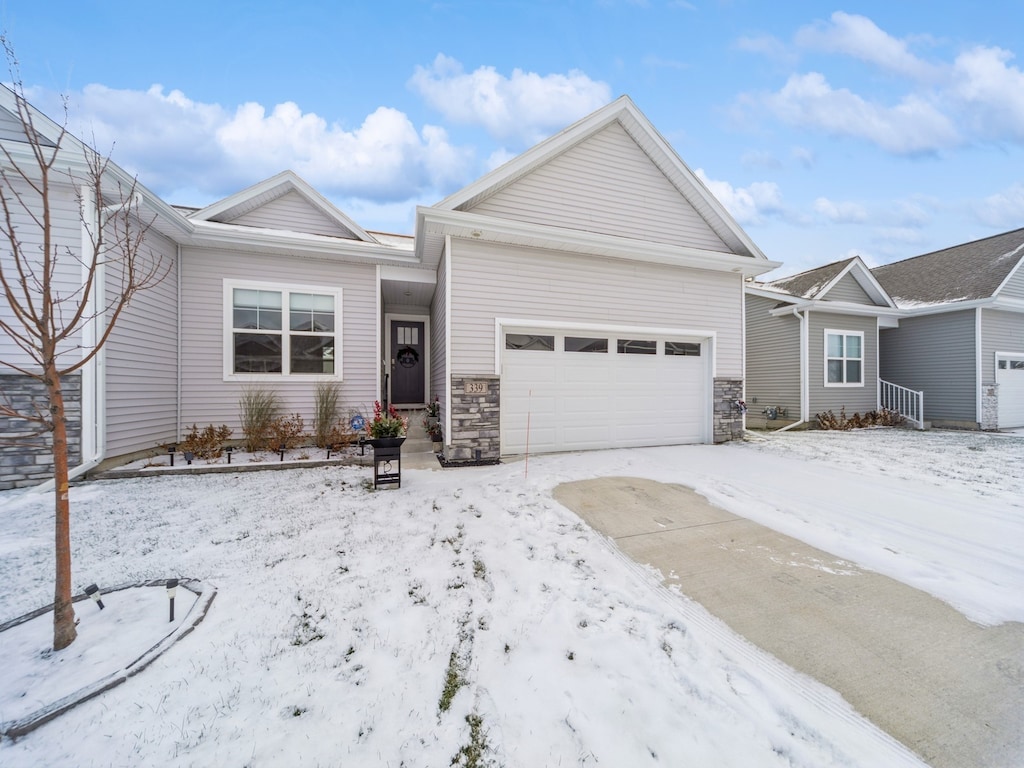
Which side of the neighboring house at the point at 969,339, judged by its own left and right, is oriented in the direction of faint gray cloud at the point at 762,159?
back

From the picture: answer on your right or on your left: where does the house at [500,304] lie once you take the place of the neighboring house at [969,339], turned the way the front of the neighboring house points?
on your right

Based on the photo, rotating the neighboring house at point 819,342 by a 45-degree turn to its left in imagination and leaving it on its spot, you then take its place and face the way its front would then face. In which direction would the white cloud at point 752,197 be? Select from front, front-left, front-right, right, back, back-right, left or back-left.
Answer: left

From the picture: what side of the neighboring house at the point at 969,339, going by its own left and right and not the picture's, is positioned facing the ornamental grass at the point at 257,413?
right

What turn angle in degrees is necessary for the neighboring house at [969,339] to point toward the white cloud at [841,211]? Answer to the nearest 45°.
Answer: approximately 135° to its left

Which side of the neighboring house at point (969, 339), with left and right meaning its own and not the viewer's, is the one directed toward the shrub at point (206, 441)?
right

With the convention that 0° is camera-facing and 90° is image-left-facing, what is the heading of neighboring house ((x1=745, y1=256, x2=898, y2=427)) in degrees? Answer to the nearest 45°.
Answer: approximately 315°

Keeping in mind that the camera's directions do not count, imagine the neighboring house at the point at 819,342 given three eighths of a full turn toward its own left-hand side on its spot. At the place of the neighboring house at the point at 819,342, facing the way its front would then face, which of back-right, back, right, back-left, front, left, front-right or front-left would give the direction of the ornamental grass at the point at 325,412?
back-left

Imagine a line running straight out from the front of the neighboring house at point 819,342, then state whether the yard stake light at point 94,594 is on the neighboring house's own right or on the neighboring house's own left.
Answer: on the neighboring house's own right

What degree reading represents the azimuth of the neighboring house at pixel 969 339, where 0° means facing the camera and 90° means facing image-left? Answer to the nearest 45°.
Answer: approximately 315°
